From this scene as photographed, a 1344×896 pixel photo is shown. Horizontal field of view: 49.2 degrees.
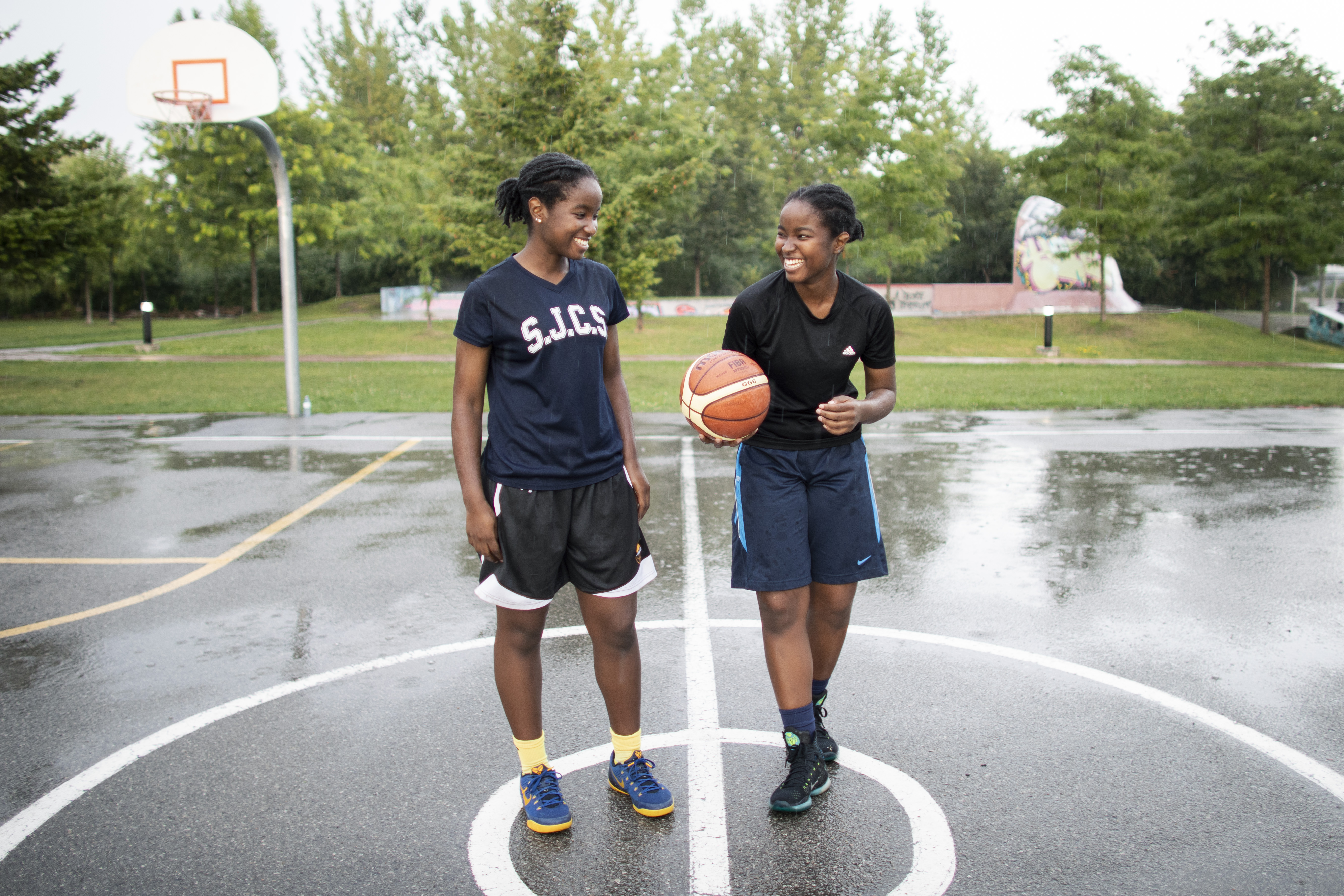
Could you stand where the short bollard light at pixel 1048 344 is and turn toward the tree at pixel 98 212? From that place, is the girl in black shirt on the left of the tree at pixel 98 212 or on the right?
left

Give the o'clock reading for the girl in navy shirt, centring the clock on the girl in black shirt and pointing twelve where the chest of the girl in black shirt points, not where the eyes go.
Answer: The girl in navy shirt is roughly at 2 o'clock from the girl in black shirt.

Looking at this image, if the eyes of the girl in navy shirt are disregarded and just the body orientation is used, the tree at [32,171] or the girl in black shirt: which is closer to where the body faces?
the girl in black shirt

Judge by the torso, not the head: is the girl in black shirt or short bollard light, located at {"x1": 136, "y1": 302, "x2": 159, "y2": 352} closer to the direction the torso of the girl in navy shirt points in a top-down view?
the girl in black shirt

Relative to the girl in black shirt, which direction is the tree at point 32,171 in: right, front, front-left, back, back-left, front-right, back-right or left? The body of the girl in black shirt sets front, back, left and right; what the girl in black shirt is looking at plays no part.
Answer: back-right

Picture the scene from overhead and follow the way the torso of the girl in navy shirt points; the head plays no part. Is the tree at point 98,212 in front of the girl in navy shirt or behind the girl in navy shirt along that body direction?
behind

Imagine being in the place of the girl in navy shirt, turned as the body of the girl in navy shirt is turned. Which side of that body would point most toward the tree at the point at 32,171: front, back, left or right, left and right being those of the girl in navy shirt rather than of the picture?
back
